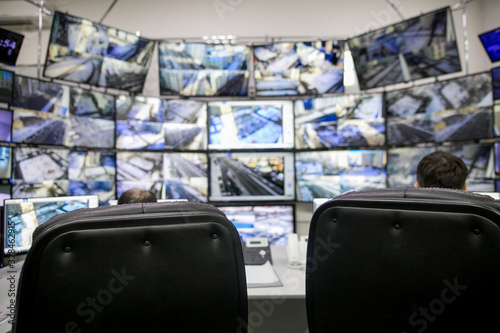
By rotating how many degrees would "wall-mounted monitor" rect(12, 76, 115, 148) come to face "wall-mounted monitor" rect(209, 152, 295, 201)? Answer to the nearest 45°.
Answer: approximately 45° to its left

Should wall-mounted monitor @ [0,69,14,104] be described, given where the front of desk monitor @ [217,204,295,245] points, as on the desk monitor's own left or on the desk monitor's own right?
on the desk monitor's own right

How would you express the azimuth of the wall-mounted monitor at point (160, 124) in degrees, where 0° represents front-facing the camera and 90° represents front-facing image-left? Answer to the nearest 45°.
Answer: approximately 0°

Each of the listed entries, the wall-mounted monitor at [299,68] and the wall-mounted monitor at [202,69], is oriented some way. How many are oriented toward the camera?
2

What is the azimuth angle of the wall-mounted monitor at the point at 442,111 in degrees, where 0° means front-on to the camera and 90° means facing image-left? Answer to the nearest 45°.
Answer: approximately 45°

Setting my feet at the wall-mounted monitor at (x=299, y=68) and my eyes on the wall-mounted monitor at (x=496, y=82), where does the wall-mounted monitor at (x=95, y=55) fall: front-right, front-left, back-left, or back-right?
back-right

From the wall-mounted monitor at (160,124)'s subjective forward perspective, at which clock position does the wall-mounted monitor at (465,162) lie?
the wall-mounted monitor at (465,162) is roughly at 10 o'clock from the wall-mounted monitor at (160,124).

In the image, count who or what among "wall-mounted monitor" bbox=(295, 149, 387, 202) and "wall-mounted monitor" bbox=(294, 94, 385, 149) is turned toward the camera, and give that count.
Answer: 2
